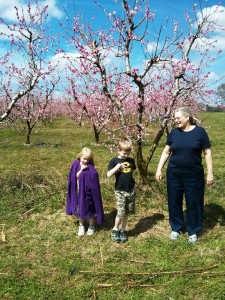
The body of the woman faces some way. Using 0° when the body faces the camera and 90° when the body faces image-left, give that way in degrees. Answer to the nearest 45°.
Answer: approximately 0°

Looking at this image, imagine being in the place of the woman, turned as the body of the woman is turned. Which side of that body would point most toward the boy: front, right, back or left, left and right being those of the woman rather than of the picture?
right

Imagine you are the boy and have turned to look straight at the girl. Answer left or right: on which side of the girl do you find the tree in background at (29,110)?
right

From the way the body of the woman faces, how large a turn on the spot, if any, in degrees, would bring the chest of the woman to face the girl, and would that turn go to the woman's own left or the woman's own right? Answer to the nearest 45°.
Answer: approximately 90° to the woman's own right

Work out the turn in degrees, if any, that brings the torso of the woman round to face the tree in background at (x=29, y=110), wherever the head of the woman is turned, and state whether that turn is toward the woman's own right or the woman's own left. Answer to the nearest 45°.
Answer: approximately 135° to the woman's own right

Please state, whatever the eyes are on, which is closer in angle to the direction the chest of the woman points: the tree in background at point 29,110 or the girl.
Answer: the girl

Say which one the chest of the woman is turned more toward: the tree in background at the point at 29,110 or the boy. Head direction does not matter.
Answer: the boy
